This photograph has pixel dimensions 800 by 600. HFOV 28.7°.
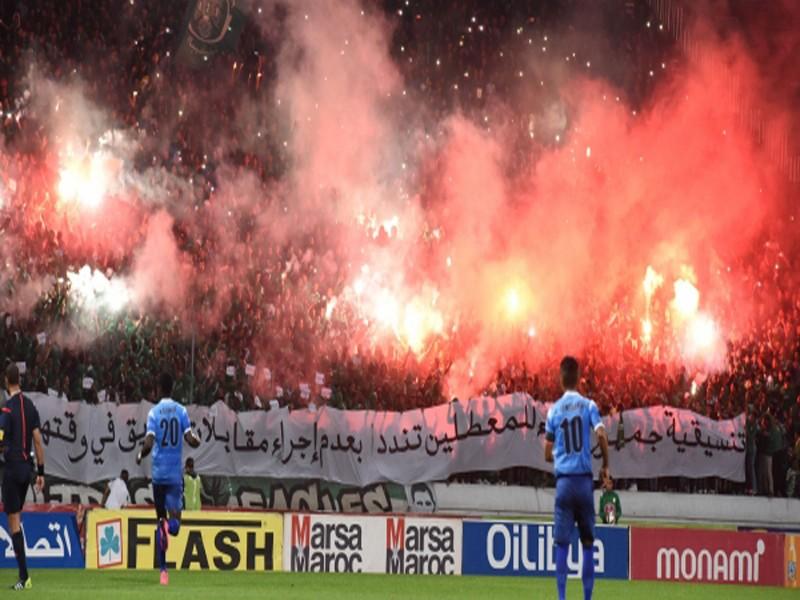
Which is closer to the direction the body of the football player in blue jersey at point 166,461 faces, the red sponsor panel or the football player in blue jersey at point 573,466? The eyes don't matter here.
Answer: the red sponsor panel

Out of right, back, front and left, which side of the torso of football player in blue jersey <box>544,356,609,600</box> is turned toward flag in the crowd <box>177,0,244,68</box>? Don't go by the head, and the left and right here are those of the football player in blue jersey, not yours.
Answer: front

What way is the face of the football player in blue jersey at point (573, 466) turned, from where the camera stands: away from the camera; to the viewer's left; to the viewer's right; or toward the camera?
away from the camera

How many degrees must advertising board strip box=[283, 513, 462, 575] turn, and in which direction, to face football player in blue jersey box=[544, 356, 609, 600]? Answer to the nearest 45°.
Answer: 0° — it already faces them

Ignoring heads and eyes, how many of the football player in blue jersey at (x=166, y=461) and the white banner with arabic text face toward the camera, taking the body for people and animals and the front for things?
1

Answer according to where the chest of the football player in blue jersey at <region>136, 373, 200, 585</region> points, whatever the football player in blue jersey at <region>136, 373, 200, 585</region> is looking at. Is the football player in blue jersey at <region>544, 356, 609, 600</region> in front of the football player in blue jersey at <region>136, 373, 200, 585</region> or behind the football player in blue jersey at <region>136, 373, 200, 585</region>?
behind

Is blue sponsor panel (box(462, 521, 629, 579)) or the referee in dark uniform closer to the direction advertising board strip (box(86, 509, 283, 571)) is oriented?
the referee in dark uniform

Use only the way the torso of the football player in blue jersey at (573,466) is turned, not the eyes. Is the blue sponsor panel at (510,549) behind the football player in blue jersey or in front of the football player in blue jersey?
in front

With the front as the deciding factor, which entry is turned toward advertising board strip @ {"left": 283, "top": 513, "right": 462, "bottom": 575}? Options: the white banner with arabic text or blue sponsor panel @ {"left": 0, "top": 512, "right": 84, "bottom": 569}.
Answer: the white banner with arabic text

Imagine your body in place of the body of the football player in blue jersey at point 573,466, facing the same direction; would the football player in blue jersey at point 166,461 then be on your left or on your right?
on your left

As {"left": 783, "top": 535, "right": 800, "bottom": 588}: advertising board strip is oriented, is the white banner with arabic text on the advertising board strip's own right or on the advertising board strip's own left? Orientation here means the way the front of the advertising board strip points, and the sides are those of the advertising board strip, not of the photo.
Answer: on the advertising board strip's own right

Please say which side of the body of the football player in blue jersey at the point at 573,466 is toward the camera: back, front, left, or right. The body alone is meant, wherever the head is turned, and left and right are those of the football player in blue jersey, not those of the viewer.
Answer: back

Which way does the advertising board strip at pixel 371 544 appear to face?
toward the camera

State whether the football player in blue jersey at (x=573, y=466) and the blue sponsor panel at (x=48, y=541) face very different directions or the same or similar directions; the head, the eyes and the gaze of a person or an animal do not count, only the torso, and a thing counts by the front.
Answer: very different directions

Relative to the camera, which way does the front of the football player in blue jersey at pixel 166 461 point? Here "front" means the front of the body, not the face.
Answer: away from the camera

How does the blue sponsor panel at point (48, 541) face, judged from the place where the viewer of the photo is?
facing the viewer
